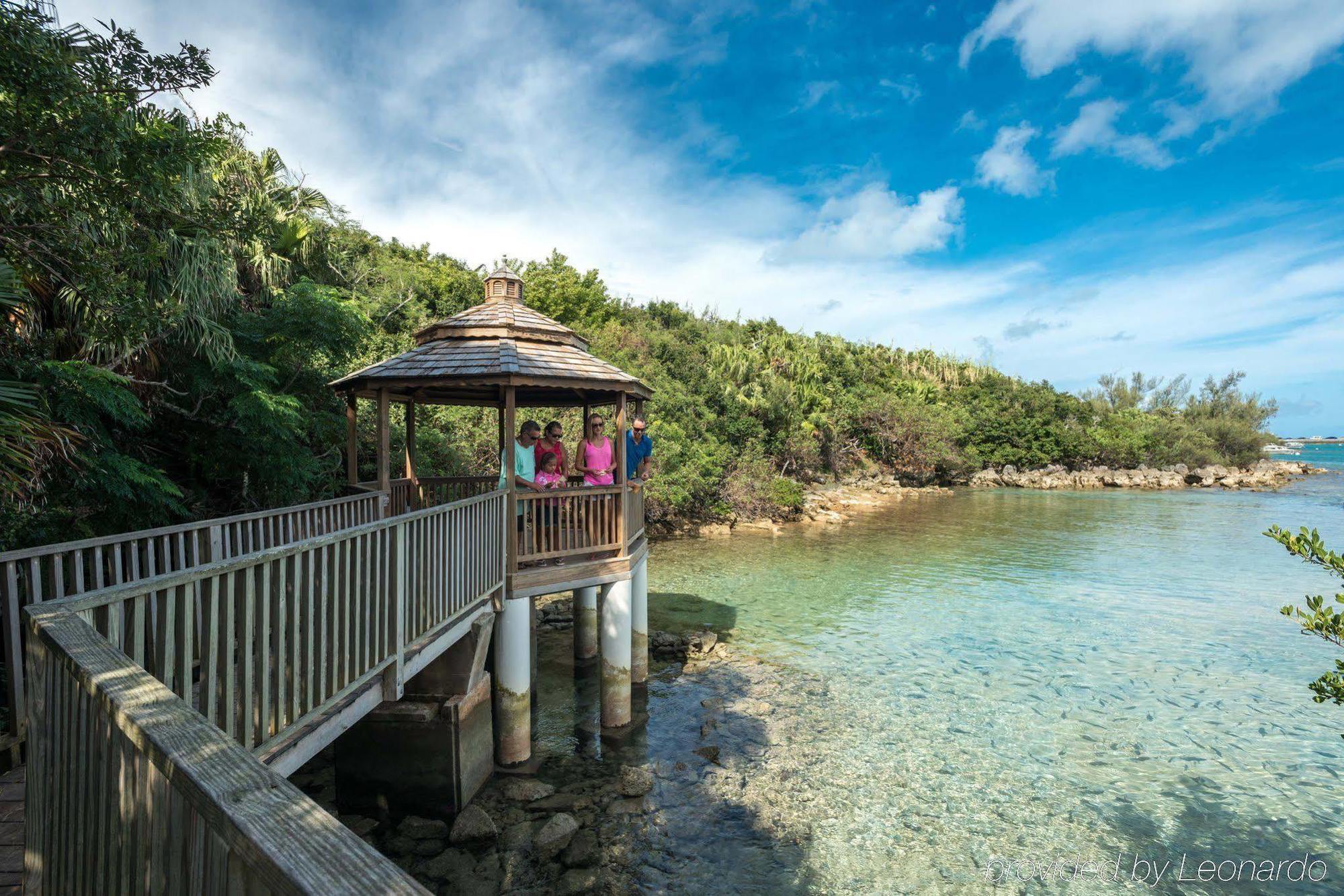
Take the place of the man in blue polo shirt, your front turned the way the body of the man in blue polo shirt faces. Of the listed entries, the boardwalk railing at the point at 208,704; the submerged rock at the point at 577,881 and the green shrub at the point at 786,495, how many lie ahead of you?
2

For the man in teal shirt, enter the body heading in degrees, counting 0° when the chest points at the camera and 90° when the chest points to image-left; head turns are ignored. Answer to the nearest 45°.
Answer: approximately 315°

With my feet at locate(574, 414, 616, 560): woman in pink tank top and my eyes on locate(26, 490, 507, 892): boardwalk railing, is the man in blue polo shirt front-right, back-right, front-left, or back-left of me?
back-left

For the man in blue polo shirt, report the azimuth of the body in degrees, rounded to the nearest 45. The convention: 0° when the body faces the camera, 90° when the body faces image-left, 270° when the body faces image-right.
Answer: approximately 0°
